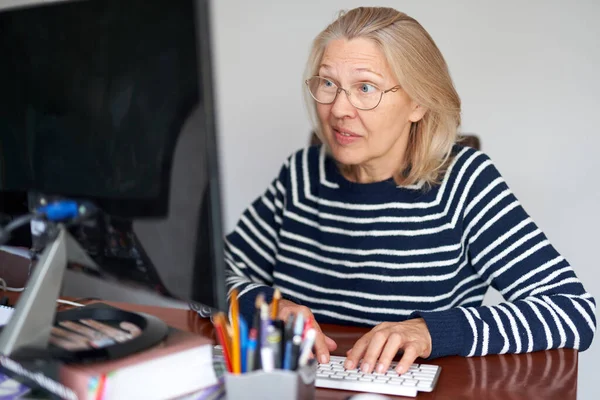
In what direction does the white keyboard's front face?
away from the camera

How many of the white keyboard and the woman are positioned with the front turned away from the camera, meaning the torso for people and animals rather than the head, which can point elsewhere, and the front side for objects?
1

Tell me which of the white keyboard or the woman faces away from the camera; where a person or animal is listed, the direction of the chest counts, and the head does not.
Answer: the white keyboard

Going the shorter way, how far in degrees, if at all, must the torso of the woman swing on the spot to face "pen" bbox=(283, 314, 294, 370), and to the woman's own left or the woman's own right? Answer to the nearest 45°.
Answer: approximately 45° to the woman's own left

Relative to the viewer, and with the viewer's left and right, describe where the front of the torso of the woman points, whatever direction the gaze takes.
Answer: facing the viewer and to the left of the viewer

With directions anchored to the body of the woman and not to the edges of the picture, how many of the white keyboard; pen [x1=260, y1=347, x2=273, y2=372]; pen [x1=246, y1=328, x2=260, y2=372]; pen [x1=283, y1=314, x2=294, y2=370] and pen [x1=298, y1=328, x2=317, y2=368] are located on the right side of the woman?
0

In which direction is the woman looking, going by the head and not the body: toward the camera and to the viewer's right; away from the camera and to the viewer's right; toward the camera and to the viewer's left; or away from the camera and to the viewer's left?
toward the camera and to the viewer's left
